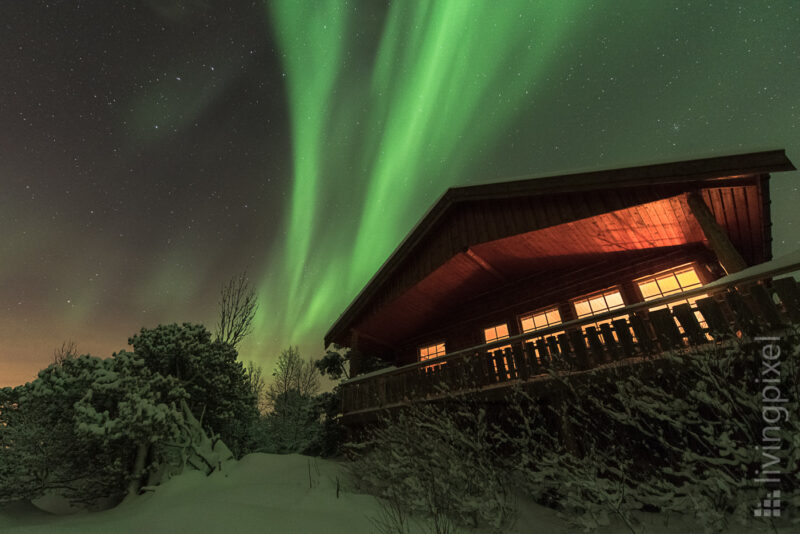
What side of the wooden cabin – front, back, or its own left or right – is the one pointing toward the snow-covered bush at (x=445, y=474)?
front

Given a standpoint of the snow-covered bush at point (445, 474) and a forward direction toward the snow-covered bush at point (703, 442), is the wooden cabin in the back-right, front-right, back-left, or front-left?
front-left

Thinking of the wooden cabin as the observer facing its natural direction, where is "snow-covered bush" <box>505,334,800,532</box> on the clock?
The snow-covered bush is roughly at 10 o'clock from the wooden cabin.

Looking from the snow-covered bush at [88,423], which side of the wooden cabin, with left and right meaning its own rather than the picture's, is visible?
front

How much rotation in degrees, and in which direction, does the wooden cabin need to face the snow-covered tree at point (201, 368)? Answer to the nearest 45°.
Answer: approximately 45° to its right

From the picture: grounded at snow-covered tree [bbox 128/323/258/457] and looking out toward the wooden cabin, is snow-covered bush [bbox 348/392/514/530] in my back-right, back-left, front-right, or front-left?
front-right
